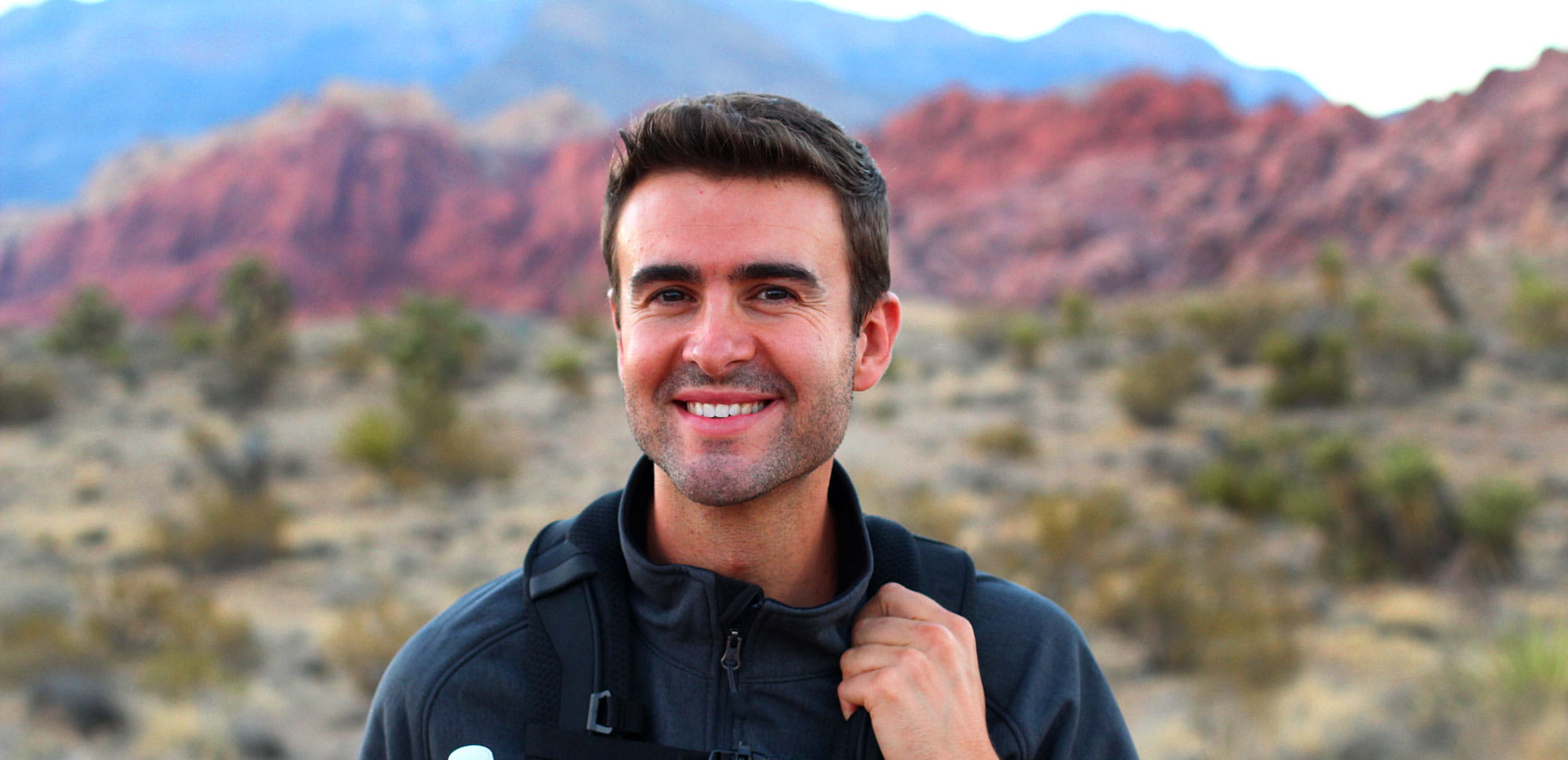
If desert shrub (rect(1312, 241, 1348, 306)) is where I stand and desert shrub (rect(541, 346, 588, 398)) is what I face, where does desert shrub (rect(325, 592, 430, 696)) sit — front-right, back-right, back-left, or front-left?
front-left

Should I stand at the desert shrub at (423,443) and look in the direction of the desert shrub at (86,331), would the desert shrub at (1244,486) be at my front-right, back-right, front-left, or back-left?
back-right

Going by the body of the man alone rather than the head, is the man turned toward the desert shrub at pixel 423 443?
no

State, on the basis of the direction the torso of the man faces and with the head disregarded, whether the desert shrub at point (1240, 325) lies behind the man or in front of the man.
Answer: behind

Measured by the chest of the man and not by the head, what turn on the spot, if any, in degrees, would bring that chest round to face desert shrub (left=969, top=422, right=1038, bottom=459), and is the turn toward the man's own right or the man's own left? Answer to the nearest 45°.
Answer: approximately 180°

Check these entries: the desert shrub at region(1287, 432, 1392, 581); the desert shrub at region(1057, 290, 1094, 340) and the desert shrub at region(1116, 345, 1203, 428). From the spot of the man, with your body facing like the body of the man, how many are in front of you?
0

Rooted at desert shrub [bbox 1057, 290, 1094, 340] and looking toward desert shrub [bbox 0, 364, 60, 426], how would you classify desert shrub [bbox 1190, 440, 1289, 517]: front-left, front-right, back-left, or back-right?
front-left

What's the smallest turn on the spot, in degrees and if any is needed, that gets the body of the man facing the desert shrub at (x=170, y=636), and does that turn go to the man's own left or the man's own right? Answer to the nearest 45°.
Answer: approximately 135° to the man's own right

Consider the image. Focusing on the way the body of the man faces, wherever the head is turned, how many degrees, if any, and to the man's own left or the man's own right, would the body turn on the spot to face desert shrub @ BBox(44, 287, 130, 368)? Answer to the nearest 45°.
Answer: approximately 135° to the man's own right

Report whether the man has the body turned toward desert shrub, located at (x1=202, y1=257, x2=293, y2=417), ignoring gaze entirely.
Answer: no

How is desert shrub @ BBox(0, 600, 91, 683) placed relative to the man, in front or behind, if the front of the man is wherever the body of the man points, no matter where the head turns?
behind

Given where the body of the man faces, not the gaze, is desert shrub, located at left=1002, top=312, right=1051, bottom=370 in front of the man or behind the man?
behind

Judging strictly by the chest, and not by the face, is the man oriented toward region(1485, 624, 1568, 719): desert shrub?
no

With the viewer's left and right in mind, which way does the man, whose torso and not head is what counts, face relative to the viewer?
facing the viewer

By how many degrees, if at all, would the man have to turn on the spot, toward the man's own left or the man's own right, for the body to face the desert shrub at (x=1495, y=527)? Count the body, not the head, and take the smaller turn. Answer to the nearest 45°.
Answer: approximately 135° to the man's own left

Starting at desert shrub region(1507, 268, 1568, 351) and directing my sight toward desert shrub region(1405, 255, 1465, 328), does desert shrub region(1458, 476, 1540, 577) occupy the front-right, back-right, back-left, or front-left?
back-left
